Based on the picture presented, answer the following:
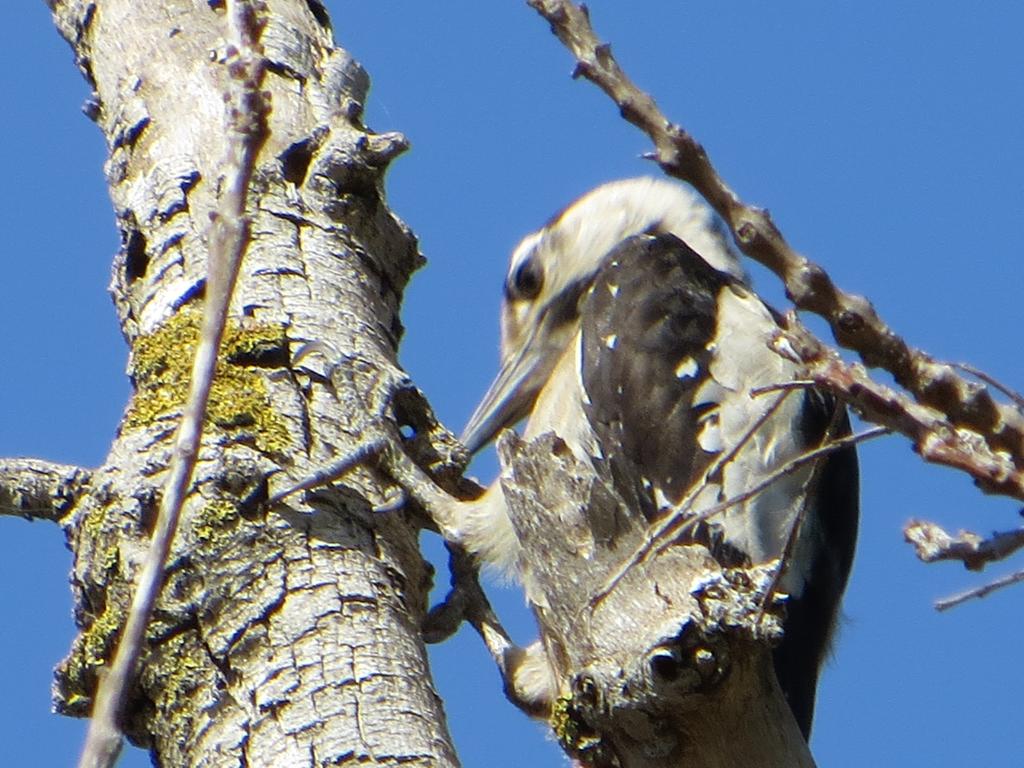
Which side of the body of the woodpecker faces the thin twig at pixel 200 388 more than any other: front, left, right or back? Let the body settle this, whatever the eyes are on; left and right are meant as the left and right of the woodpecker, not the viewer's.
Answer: left

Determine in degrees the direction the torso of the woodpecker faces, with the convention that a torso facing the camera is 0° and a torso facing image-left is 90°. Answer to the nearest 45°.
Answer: approximately 90°

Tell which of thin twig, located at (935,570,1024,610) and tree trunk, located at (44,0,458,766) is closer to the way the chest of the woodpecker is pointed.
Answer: the tree trunk

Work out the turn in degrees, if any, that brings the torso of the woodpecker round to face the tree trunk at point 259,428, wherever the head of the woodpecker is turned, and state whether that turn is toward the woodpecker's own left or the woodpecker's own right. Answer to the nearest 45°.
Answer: approximately 45° to the woodpecker's own left

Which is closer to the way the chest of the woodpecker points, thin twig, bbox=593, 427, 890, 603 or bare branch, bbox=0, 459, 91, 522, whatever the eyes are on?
the bare branch

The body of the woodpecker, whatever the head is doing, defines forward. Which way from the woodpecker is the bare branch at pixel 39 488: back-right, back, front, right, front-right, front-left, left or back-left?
front-left

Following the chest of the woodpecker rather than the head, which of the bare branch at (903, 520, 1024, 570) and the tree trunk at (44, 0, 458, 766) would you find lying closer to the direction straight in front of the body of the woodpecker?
the tree trunk
